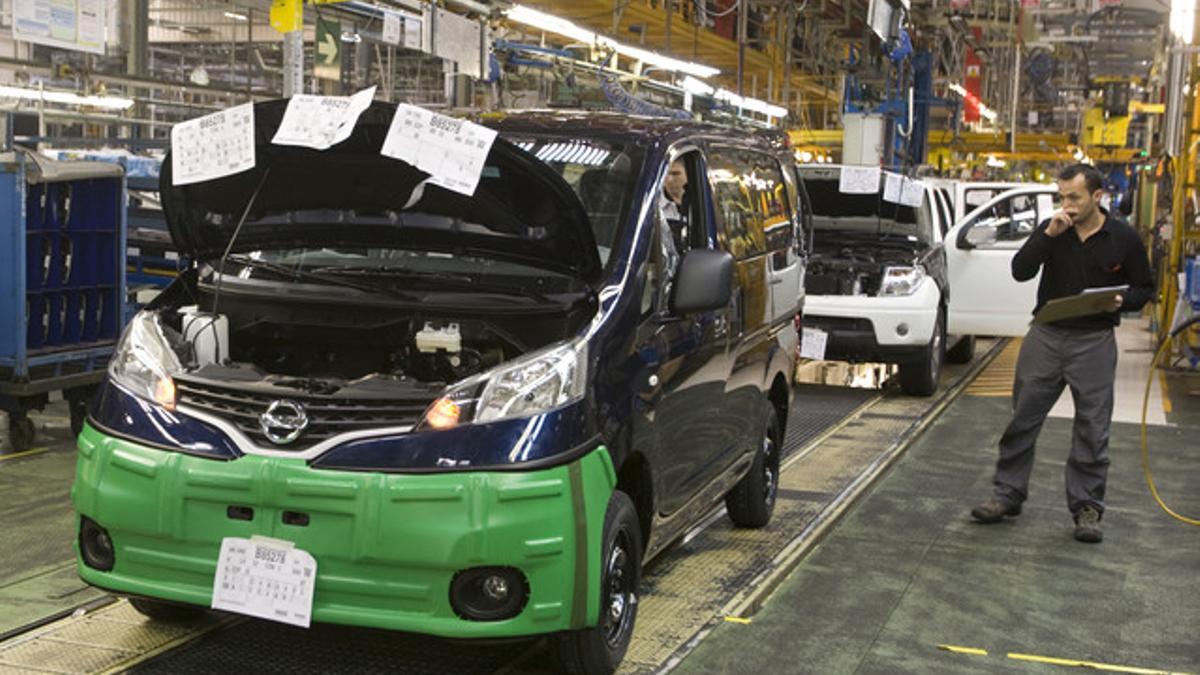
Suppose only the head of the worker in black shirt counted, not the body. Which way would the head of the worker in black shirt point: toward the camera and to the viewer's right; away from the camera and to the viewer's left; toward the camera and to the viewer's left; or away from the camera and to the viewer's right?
toward the camera and to the viewer's left

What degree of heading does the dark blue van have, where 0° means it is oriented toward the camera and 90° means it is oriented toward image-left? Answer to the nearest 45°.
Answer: approximately 45°

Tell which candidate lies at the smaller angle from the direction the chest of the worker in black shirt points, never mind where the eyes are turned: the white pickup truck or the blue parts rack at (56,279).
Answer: the blue parts rack

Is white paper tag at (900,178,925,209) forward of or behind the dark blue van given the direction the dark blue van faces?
behind

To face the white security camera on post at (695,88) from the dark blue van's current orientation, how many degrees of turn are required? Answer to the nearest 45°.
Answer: approximately 135° to its right

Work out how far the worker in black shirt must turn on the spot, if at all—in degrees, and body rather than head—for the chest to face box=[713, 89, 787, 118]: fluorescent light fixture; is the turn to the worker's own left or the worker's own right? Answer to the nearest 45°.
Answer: approximately 90° to the worker's own right

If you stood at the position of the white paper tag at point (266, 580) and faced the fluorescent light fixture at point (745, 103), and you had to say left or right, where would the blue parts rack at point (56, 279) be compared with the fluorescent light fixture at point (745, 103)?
left

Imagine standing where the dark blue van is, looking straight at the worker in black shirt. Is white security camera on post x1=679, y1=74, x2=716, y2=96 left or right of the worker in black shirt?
left

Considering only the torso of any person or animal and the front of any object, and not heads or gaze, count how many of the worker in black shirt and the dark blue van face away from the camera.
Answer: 0

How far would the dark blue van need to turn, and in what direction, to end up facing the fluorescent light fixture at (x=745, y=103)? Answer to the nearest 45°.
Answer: approximately 135° to its right

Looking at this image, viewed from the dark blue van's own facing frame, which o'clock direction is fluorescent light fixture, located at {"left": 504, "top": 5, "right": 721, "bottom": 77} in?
The fluorescent light fixture is roughly at 5 o'clock from the dark blue van.

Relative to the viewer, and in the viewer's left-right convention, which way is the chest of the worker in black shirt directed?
facing the viewer and to the left of the viewer

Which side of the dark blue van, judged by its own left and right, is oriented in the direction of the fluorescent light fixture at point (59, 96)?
right

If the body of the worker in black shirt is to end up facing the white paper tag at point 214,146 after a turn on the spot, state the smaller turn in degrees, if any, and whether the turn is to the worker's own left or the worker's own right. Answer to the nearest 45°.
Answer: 0° — they already face it
